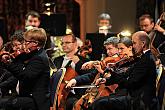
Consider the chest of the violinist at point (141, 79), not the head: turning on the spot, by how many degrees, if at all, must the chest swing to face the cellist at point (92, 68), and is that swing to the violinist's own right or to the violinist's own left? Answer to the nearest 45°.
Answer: approximately 45° to the violinist's own right

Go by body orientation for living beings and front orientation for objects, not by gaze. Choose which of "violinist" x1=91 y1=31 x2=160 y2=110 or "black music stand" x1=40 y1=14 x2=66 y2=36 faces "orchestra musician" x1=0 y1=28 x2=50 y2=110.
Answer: the violinist

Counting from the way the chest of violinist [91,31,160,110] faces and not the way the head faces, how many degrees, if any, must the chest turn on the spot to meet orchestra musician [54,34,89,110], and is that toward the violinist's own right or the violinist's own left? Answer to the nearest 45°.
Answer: approximately 45° to the violinist's own right

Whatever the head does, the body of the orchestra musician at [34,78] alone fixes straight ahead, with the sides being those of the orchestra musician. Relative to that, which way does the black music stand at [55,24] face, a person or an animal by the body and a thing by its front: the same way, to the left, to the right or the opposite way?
to the right

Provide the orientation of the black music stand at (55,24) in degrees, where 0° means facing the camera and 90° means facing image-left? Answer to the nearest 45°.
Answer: approximately 180°

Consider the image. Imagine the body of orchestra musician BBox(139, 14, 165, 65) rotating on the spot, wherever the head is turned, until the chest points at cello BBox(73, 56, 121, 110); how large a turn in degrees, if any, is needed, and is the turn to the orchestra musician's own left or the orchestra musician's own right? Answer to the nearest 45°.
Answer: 0° — they already face it

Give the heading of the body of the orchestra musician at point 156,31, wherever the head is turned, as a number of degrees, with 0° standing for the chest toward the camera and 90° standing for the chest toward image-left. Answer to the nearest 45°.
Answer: approximately 45°

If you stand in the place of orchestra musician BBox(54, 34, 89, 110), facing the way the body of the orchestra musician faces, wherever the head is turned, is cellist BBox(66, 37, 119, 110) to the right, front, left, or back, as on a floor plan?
left
